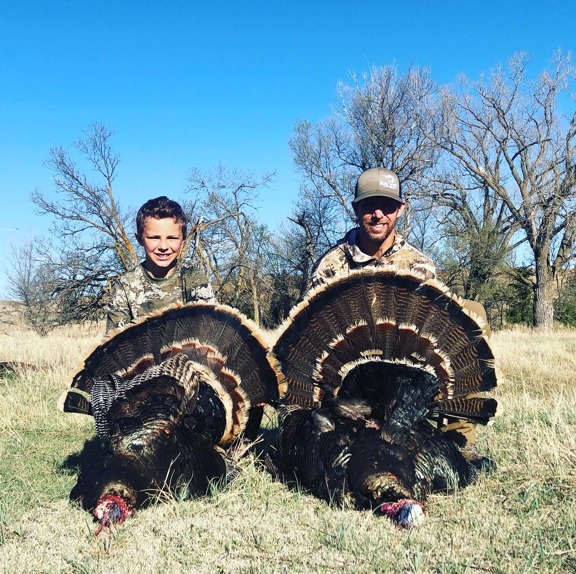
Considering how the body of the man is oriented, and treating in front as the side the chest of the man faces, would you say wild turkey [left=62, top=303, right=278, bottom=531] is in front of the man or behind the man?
in front

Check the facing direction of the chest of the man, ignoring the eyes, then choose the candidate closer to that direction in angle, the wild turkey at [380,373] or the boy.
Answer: the wild turkey

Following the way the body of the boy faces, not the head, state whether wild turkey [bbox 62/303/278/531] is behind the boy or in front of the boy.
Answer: in front

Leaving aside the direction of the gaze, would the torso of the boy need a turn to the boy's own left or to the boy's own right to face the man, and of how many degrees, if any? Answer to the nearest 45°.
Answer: approximately 90° to the boy's own left

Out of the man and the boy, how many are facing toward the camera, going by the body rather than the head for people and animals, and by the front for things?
2

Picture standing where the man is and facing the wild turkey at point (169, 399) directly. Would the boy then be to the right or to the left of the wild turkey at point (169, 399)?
right

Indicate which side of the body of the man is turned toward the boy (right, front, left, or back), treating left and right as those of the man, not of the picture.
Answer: right

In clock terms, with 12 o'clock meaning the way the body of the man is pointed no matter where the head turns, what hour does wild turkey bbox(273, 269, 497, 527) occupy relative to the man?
The wild turkey is roughly at 12 o'clock from the man.

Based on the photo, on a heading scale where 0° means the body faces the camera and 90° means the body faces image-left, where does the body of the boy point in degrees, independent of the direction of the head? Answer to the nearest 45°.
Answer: approximately 0°

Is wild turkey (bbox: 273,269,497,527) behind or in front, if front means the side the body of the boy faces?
in front

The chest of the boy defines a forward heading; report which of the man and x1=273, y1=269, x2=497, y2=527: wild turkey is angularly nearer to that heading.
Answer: the wild turkey
